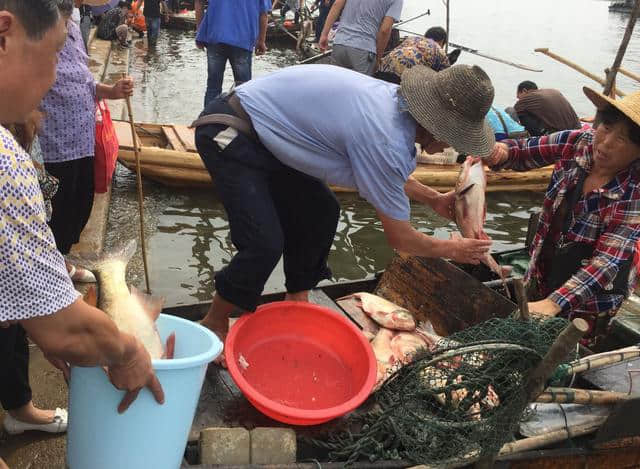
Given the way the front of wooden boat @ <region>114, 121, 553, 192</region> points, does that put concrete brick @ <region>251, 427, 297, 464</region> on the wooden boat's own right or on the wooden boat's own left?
on the wooden boat's own left

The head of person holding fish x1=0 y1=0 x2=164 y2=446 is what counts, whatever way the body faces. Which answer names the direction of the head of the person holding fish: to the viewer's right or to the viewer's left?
to the viewer's right

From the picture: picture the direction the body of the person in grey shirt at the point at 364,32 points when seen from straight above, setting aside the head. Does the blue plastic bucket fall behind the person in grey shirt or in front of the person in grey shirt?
behind

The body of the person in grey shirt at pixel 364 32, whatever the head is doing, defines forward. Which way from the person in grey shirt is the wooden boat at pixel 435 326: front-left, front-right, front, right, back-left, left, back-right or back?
back

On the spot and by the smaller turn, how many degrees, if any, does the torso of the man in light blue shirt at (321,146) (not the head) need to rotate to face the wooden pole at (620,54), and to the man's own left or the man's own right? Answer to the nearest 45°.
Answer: approximately 45° to the man's own left

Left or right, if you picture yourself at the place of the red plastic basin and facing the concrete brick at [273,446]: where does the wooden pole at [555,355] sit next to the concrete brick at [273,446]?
left

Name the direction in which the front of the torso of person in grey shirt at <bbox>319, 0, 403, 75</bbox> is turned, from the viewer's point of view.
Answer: away from the camera

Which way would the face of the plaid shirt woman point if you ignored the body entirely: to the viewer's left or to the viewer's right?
to the viewer's left

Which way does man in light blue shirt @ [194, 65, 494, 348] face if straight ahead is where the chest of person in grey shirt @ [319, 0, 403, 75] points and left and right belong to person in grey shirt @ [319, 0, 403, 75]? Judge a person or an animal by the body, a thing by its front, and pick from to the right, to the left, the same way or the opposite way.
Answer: to the right

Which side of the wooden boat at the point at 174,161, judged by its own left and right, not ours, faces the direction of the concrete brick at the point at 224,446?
left

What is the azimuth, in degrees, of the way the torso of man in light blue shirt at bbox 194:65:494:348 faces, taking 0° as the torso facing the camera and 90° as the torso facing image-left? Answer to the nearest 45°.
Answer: approximately 270°

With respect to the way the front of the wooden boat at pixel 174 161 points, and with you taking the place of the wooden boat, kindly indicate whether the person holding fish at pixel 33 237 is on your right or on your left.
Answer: on your left

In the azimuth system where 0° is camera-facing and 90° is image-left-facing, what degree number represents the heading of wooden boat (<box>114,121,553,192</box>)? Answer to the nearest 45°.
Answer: approximately 90°

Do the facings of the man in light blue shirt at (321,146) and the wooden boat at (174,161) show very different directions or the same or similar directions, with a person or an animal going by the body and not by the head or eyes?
very different directions
